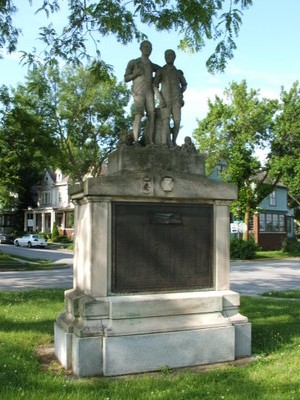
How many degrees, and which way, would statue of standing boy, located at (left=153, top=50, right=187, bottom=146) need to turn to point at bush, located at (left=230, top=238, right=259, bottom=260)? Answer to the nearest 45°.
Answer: approximately 180°

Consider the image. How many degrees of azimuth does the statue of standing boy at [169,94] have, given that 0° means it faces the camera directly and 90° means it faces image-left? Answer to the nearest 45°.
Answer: approximately 0°

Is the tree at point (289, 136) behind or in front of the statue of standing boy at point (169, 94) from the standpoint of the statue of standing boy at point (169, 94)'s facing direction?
behind

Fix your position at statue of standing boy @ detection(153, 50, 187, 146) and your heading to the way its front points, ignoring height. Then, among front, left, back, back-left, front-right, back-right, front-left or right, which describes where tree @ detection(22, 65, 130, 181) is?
back

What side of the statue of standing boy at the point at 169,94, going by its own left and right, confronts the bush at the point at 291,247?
back

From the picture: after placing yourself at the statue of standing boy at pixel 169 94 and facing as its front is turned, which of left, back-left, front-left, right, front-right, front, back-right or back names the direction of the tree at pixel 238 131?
back

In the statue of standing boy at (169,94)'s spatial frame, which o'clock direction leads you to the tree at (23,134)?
The tree is roughly at 5 o'clock from the statue of standing boy.

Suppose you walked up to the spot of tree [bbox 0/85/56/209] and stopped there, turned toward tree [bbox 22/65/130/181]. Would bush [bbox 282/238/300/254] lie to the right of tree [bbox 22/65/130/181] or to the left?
right
